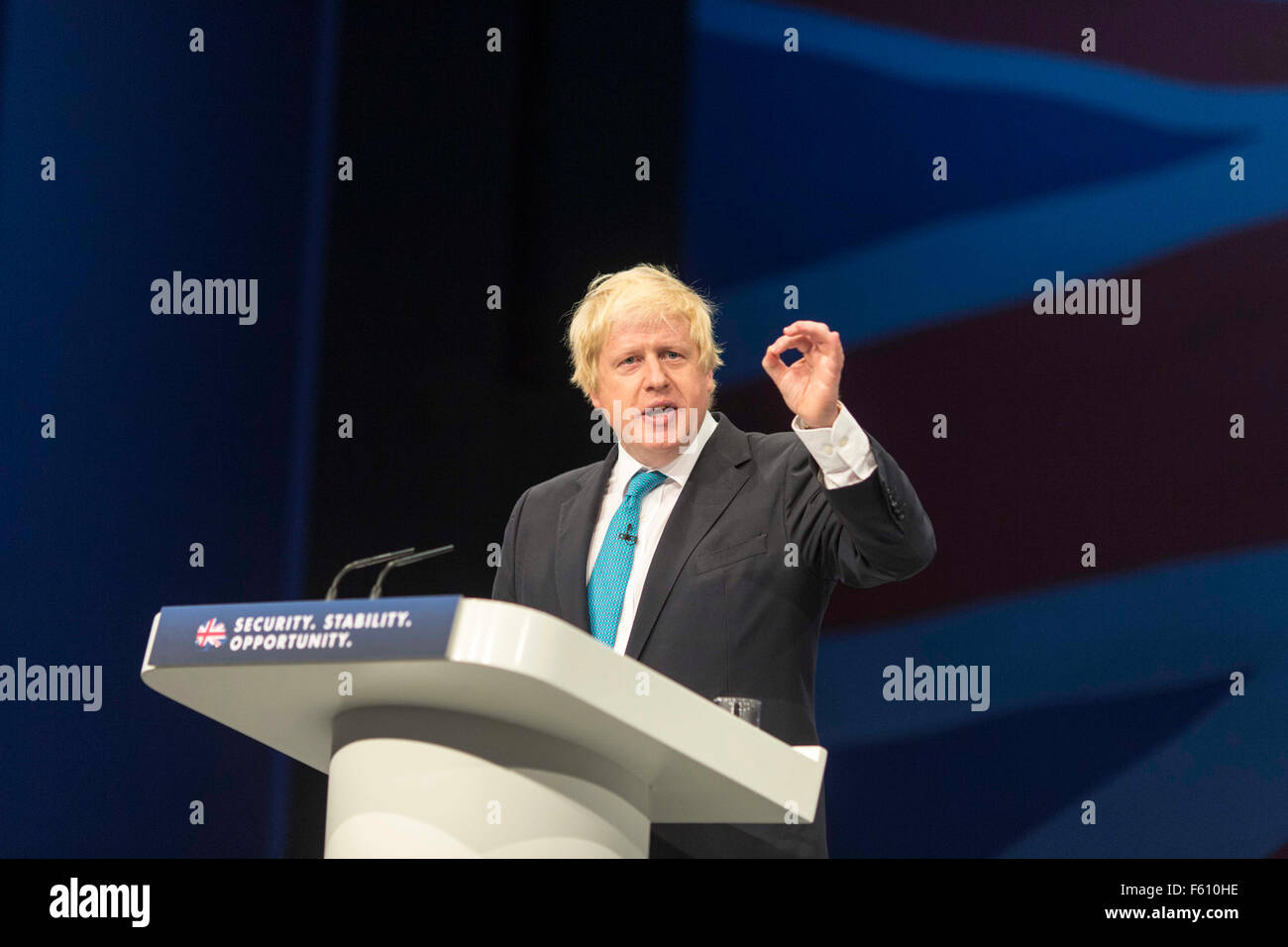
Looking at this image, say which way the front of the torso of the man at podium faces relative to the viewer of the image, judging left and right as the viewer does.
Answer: facing the viewer and to the left of the viewer

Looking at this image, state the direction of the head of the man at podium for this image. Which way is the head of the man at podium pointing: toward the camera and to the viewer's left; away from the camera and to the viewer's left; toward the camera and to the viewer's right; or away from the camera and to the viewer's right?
toward the camera and to the viewer's left

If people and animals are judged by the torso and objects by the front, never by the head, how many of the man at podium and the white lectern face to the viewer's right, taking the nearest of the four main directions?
0

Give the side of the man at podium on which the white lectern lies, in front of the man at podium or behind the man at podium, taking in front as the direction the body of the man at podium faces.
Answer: in front
